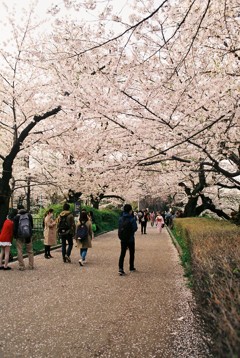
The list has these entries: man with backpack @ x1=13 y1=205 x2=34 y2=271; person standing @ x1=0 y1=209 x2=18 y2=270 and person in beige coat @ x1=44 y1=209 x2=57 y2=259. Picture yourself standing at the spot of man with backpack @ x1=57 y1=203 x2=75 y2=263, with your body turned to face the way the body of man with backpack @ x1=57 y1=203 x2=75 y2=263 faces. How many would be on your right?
0

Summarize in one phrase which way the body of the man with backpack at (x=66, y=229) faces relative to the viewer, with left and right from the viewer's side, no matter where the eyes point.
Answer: facing away from the viewer

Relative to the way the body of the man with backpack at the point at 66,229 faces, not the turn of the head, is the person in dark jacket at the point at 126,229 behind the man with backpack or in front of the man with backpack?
behind

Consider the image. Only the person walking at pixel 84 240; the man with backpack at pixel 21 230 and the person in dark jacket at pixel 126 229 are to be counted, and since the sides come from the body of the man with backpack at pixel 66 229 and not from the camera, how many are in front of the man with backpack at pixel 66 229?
0

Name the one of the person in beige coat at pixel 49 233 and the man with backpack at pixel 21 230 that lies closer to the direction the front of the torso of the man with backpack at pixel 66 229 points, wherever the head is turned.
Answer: the person in beige coat

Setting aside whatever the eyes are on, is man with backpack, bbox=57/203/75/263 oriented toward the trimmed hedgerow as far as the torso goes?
no

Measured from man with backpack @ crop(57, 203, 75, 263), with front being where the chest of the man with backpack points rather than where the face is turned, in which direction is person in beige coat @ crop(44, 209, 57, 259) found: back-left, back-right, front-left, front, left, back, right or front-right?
front-left

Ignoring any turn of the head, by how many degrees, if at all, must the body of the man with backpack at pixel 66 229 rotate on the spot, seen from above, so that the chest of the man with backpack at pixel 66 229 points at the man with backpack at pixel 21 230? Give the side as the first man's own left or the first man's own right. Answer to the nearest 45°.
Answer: approximately 135° to the first man's own left

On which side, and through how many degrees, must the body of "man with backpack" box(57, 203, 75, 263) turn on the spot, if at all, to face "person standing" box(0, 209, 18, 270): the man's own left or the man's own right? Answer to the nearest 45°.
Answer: approximately 135° to the man's own left

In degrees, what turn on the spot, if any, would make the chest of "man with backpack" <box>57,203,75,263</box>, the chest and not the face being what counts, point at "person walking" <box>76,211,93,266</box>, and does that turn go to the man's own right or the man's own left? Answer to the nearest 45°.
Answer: approximately 135° to the man's own right
